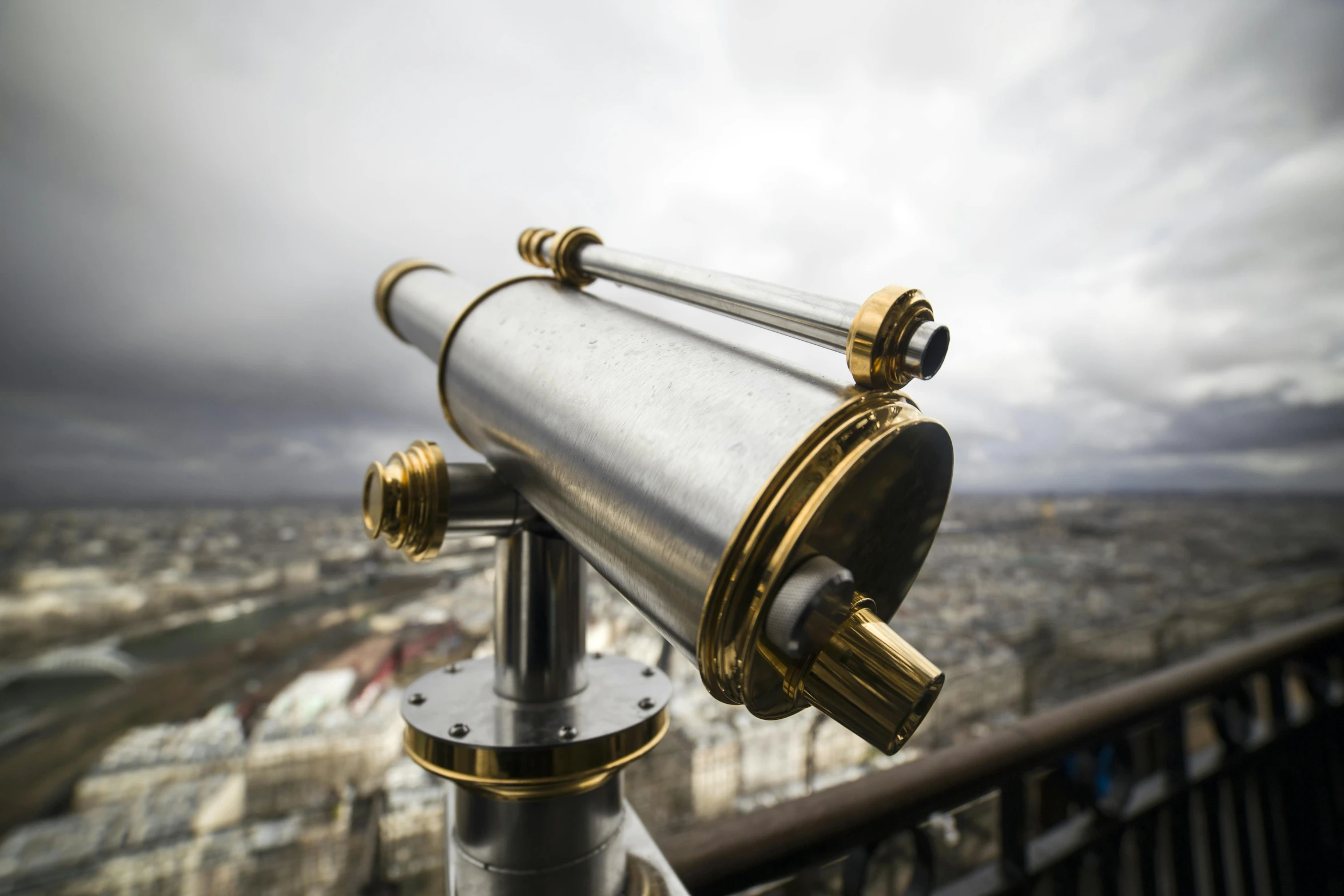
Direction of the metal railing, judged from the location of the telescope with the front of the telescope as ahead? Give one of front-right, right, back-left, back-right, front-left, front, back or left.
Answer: right

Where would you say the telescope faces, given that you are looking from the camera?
facing away from the viewer and to the left of the viewer
